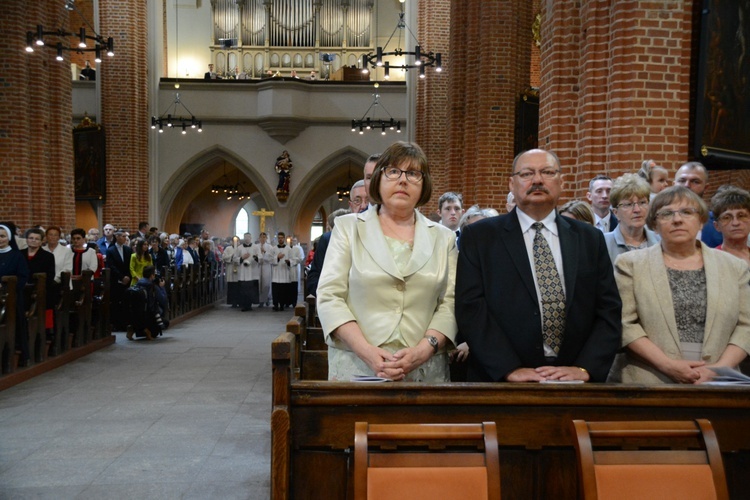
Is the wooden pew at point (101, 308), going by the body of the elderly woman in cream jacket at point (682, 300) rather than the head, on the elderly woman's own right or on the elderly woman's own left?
on the elderly woman's own right

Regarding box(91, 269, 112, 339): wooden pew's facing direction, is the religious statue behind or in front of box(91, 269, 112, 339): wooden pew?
behind

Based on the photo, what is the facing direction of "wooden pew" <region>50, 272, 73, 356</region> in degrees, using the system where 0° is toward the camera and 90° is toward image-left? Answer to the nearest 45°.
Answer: approximately 45°

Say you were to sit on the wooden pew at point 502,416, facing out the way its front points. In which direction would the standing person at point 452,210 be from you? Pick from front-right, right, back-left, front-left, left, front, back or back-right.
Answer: back

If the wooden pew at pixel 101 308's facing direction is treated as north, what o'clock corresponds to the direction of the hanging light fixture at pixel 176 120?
The hanging light fixture is roughly at 5 o'clock from the wooden pew.

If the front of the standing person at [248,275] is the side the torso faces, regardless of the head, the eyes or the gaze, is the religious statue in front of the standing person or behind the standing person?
behind

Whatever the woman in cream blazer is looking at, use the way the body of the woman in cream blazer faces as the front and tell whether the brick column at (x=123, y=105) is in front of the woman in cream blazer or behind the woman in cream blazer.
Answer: behind

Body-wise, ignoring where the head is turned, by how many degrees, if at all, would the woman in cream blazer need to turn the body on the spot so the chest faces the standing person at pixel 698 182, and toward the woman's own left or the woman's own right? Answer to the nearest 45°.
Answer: approximately 135° to the woman's own left

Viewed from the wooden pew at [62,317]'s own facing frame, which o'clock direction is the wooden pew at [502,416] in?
the wooden pew at [502,416] is roughly at 10 o'clock from the wooden pew at [62,317].

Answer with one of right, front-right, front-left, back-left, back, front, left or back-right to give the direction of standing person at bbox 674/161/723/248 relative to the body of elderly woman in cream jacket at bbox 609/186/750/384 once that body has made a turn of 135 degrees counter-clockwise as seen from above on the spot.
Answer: front-left

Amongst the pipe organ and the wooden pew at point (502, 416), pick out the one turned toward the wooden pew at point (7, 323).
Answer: the pipe organ

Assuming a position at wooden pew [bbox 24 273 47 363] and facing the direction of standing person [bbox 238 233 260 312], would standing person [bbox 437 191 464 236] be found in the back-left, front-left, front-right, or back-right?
back-right
